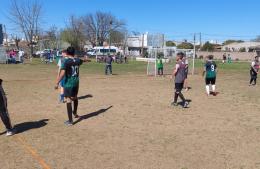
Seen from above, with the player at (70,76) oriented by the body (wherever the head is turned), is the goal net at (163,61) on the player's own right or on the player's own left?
on the player's own right

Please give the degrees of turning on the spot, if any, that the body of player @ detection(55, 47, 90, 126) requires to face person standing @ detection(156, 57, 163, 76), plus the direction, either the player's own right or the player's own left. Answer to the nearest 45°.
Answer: approximately 45° to the player's own right

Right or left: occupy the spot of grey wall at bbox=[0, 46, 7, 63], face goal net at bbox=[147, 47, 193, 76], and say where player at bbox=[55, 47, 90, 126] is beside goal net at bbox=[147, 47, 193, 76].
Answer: right
